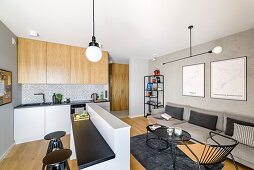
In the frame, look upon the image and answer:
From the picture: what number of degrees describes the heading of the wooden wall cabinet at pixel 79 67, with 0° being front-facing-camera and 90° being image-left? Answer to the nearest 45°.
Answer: approximately 0°

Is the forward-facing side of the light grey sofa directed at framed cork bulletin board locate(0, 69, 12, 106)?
yes

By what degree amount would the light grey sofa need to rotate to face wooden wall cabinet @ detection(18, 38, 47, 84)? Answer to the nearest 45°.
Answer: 0° — it already faces it

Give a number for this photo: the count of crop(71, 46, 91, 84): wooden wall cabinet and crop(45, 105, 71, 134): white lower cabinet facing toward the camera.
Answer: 2

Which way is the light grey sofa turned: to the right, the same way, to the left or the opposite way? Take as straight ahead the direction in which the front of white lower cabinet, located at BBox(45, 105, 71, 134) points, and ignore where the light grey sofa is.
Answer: to the right

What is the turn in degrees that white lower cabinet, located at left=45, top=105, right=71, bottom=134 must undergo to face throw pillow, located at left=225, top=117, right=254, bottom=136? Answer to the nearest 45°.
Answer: approximately 45° to its left

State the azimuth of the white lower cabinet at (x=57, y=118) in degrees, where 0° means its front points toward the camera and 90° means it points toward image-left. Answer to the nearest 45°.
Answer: approximately 0°

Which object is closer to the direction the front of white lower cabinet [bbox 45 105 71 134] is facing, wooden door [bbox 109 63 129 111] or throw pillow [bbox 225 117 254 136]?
the throw pillow
